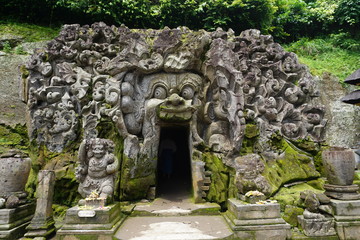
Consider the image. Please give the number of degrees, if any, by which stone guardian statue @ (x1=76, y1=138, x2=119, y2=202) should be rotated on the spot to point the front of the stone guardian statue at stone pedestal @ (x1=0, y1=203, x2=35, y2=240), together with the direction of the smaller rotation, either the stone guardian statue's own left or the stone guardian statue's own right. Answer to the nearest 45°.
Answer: approximately 90° to the stone guardian statue's own right

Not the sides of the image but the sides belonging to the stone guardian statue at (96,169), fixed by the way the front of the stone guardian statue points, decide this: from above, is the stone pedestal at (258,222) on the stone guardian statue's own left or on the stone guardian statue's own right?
on the stone guardian statue's own left

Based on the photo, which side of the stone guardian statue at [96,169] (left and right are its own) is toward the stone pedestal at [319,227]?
left

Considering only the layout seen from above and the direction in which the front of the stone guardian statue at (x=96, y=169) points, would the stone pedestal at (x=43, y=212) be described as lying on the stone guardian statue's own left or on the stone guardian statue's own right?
on the stone guardian statue's own right

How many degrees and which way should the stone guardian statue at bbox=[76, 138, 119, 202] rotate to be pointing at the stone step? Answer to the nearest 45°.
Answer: approximately 90° to its left

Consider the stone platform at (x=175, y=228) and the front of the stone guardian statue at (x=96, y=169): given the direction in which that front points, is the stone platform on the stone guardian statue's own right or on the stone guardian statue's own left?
on the stone guardian statue's own left

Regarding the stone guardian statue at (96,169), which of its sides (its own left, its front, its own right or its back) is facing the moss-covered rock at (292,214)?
left

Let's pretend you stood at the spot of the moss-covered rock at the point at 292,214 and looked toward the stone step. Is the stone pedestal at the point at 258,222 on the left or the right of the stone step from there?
left

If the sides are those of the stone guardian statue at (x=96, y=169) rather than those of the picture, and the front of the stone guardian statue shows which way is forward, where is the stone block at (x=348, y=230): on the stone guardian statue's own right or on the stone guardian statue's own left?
on the stone guardian statue's own left

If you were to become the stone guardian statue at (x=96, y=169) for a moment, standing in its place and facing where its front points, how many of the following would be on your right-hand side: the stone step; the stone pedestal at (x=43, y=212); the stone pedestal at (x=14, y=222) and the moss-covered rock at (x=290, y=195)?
2

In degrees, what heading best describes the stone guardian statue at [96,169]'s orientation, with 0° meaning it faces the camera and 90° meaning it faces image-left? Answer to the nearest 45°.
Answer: approximately 0°
